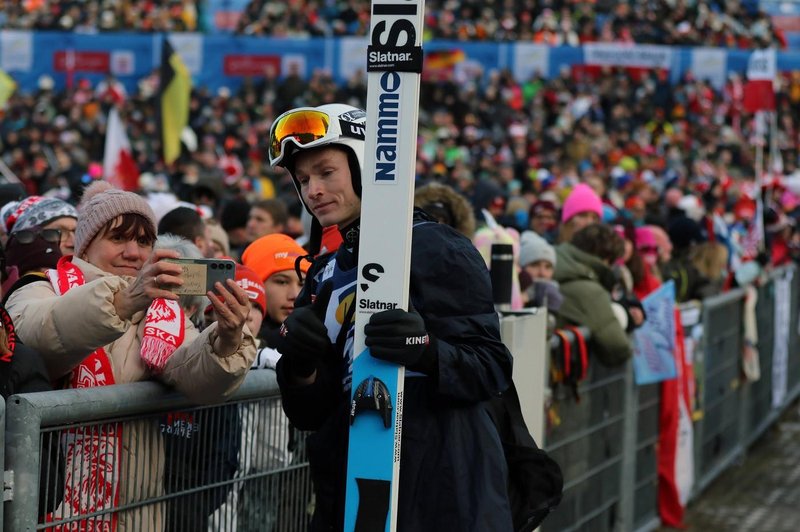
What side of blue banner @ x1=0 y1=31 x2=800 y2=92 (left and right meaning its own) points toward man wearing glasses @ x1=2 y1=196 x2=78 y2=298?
front

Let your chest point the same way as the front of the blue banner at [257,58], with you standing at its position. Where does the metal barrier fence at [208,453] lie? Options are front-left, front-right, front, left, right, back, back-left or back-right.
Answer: front

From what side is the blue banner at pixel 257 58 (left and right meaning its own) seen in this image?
front

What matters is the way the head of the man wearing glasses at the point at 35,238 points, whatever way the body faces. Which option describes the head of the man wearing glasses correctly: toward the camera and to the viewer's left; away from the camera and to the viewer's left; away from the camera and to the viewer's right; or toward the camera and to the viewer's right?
toward the camera and to the viewer's right

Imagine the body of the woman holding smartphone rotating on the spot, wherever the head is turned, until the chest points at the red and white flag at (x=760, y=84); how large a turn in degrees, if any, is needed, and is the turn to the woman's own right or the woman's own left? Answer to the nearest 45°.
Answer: approximately 90° to the woman's own left

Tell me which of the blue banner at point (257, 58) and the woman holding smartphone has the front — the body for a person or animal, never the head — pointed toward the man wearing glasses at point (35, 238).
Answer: the blue banner

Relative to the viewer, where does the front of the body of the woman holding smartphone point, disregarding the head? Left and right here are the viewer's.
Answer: facing the viewer and to the right of the viewer

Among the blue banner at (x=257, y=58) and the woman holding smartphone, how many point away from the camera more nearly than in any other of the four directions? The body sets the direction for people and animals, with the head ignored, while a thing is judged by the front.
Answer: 0

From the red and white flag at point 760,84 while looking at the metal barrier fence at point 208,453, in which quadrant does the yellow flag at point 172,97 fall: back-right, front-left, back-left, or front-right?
front-right

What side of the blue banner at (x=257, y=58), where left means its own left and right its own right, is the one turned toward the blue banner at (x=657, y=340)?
front

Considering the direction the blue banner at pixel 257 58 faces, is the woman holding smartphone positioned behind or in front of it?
in front

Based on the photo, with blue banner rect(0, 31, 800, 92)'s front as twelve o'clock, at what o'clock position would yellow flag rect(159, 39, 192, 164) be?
The yellow flag is roughly at 12 o'clock from the blue banner.
